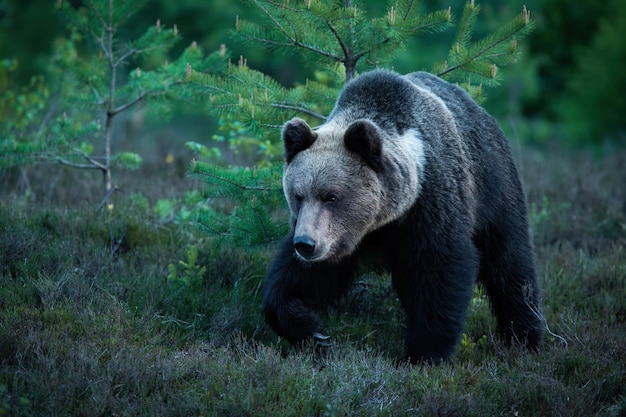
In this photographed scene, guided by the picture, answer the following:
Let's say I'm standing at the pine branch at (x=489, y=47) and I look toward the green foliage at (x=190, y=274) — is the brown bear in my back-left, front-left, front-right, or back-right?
front-left

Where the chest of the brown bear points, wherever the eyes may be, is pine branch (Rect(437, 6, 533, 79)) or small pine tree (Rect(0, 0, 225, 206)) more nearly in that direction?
the small pine tree

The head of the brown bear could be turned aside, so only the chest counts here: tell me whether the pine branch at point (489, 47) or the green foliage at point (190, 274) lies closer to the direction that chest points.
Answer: the green foliage

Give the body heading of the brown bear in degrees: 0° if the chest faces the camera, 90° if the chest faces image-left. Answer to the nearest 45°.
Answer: approximately 45°

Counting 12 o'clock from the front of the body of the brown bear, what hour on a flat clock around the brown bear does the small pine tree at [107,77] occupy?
The small pine tree is roughly at 3 o'clock from the brown bear.

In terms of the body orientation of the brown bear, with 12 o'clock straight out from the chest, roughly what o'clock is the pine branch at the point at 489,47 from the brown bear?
The pine branch is roughly at 5 o'clock from the brown bear.

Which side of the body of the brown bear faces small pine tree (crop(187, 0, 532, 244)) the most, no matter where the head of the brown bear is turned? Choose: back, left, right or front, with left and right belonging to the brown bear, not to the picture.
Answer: right

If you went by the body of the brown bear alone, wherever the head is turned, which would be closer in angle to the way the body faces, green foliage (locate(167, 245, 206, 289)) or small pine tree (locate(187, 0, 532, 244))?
the green foliage
